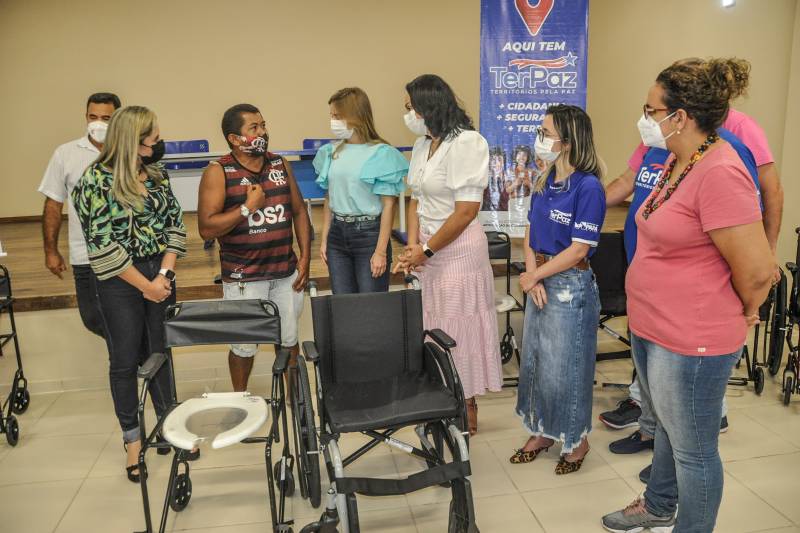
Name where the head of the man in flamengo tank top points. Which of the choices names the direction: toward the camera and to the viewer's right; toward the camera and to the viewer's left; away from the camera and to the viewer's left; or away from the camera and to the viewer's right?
toward the camera and to the viewer's right

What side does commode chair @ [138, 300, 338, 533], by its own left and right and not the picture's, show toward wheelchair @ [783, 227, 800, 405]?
left
